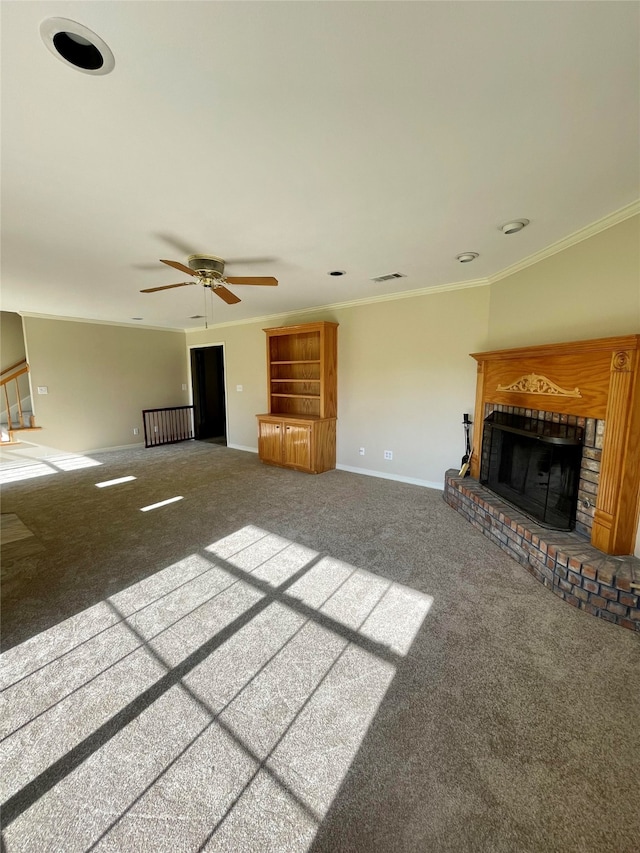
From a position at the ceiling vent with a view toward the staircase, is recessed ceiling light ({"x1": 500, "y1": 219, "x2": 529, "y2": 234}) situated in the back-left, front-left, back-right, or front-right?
back-left

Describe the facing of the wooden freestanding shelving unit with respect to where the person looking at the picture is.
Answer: facing the viewer and to the left of the viewer

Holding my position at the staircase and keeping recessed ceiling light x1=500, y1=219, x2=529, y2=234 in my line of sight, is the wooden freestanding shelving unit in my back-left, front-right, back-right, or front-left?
front-left

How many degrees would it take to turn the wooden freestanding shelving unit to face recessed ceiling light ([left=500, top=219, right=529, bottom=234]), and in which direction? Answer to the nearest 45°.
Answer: approximately 90° to its left

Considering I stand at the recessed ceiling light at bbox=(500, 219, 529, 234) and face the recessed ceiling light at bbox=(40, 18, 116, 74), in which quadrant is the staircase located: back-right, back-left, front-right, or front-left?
front-right

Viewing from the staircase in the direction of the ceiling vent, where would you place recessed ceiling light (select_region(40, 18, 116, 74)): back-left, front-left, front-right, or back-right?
front-right

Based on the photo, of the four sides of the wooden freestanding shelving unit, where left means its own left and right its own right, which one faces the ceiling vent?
left

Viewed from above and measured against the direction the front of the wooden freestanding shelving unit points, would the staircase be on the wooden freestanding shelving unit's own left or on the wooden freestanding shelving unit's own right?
on the wooden freestanding shelving unit's own right

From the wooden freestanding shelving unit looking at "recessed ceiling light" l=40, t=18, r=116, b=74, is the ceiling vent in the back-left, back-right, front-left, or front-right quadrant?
front-left

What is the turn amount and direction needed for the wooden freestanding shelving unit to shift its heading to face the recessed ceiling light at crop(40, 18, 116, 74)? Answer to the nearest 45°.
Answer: approximately 45° to its left
